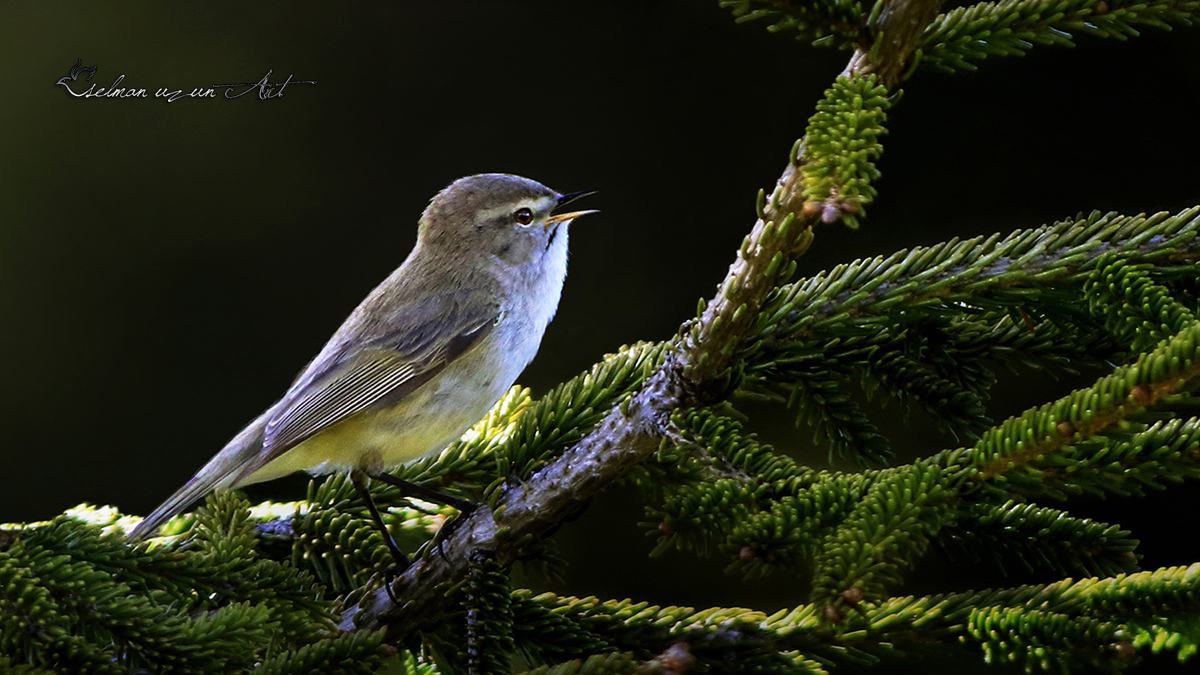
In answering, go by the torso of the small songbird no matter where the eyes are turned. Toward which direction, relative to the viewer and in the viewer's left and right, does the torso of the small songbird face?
facing to the right of the viewer
